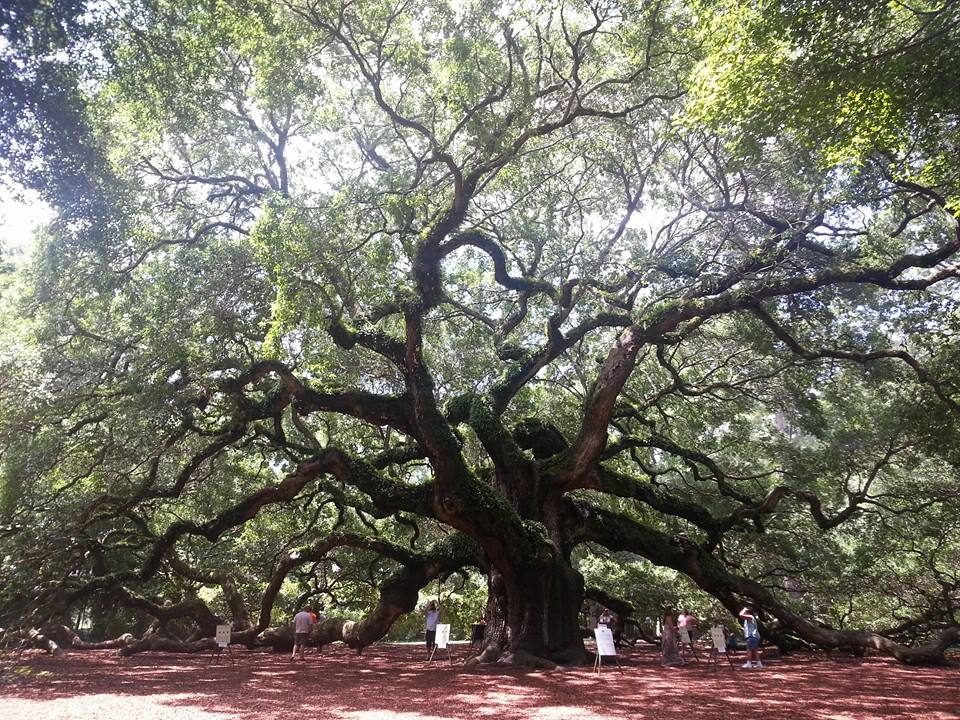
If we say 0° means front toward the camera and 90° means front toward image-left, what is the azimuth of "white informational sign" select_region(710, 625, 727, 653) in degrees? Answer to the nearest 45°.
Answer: approximately 0°

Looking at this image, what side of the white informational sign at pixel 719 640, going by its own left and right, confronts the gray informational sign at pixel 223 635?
right

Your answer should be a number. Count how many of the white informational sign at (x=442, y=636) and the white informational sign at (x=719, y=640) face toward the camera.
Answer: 2

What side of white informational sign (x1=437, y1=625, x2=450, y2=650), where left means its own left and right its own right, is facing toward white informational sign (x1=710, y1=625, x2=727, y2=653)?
left

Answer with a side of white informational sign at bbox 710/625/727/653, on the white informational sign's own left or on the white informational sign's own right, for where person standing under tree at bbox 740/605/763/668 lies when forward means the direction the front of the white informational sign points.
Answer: on the white informational sign's own left

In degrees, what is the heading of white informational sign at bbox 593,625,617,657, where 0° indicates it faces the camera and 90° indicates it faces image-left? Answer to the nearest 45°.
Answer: approximately 0°

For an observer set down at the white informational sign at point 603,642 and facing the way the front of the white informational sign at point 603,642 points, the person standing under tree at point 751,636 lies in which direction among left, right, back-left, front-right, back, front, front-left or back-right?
back-left
